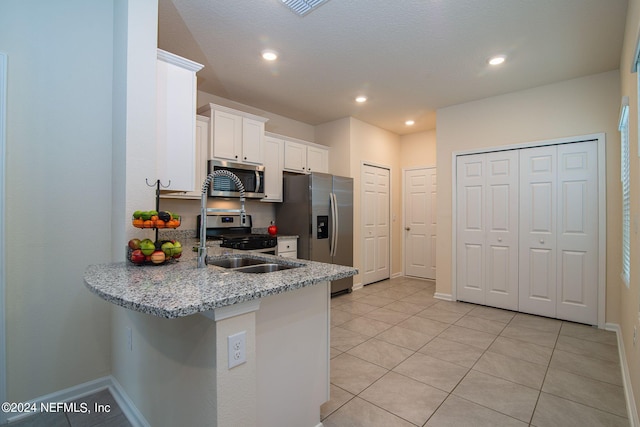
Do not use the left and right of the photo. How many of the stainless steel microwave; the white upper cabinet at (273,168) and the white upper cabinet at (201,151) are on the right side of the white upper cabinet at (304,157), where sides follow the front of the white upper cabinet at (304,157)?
3

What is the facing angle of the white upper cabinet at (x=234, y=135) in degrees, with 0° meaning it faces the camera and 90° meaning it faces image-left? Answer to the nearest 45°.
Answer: approximately 315°

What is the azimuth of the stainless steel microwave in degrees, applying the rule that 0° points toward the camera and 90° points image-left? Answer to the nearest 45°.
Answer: approximately 315°

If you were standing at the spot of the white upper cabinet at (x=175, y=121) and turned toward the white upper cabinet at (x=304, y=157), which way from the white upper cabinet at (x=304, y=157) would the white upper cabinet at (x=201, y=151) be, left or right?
left

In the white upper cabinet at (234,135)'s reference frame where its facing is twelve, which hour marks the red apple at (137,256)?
The red apple is roughly at 2 o'clock from the white upper cabinet.

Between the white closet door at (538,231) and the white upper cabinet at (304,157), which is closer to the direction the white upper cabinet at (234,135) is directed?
the white closet door

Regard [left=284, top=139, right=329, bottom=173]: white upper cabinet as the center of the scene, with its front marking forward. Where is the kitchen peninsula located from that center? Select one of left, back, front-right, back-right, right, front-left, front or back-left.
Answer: front-right

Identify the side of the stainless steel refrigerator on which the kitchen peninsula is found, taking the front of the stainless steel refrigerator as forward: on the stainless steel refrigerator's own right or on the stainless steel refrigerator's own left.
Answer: on the stainless steel refrigerator's own right

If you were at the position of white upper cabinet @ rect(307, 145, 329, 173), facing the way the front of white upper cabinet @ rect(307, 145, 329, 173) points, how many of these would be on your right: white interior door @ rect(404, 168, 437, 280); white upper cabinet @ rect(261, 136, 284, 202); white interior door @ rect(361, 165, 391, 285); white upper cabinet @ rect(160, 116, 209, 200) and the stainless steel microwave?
3
